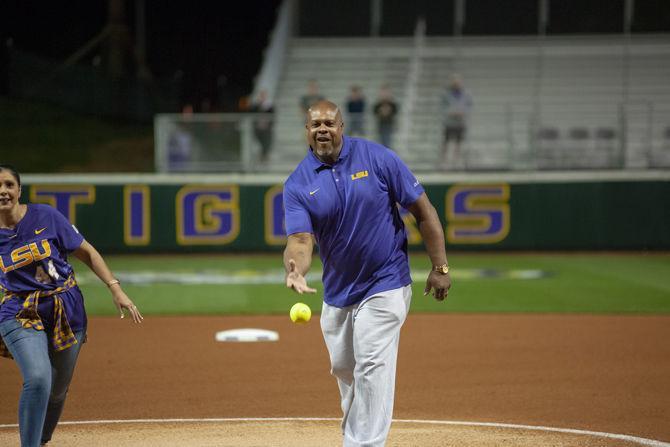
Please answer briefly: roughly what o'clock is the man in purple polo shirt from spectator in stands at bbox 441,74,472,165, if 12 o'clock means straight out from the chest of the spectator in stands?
The man in purple polo shirt is roughly at 12 o'clock from the spectator in stands.

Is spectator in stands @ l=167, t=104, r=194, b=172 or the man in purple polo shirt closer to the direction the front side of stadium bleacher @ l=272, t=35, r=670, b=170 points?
the man in purple polo shirt

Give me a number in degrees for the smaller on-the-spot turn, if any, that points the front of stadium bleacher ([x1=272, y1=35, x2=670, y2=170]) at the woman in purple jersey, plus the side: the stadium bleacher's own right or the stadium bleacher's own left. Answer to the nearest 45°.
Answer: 0° — it already faces them

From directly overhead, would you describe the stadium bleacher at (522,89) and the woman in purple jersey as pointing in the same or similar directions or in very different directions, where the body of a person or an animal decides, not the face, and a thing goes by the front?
same or similar directions

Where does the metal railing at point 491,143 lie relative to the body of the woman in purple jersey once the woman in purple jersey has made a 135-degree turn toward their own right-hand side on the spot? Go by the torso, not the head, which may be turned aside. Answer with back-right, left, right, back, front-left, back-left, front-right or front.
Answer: right

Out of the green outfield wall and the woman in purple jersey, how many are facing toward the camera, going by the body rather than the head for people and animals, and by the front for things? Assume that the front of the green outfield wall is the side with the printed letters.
2

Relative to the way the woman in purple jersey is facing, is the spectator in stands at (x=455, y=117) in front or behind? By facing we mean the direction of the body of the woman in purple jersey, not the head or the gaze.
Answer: behind

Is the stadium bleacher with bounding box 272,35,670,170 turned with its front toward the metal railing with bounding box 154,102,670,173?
yes

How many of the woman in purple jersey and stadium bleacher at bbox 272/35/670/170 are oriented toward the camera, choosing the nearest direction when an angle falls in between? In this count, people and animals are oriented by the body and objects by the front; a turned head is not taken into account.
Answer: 2

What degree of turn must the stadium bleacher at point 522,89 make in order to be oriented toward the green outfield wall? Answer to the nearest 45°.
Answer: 0° — it already faces it

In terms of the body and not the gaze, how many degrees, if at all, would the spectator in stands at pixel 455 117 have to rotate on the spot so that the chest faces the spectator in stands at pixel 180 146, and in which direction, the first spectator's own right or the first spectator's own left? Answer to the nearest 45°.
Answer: approximately 90° to the first spectator's own right

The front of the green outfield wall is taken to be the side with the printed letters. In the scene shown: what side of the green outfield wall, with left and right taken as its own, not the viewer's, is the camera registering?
front

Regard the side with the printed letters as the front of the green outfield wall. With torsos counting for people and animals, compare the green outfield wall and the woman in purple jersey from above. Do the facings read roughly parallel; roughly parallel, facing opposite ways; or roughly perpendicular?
roughly parallel

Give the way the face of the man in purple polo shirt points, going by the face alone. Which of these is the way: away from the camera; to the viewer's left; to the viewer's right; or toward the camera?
toward the camera

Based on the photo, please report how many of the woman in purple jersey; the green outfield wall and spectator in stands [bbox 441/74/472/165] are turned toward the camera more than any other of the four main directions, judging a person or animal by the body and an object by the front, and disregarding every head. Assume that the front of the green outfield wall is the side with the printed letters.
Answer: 3
